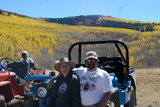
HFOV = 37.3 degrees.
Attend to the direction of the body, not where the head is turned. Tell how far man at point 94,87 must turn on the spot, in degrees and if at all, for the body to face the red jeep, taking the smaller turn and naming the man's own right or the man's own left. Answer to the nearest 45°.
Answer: approximately 135° to the man's own right

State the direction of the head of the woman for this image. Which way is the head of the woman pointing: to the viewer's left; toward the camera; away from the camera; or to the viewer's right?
toward the camera

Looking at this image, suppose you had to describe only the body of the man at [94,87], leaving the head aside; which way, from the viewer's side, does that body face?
toward the camera
